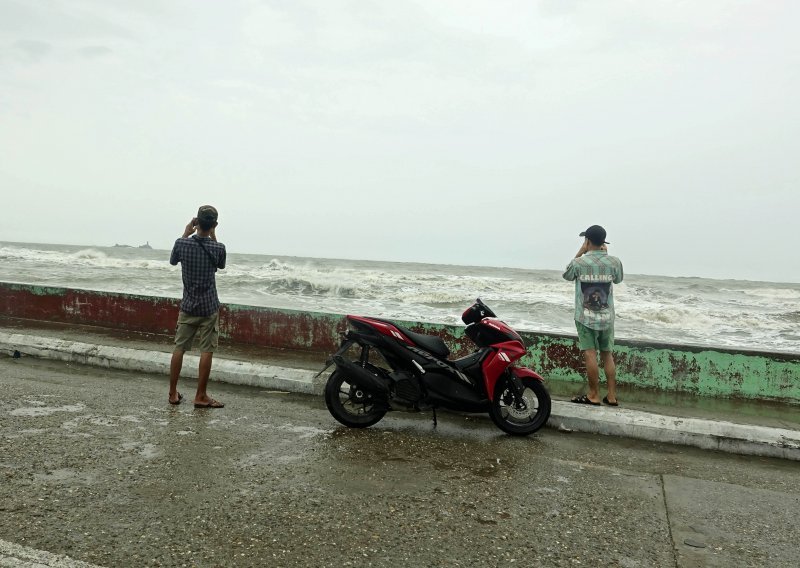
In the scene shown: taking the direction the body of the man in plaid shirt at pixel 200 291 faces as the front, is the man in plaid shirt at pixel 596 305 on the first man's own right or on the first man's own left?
on the first man's own right

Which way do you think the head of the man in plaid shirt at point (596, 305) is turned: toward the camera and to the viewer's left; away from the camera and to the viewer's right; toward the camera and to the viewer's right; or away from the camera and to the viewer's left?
away from the camera and to the viewer's left

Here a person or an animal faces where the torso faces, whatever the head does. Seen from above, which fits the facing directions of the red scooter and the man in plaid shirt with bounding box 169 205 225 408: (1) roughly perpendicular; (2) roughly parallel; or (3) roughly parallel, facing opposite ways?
roughly perpendicular

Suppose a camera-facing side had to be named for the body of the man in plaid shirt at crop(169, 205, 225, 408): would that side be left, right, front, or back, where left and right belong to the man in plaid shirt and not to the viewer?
back

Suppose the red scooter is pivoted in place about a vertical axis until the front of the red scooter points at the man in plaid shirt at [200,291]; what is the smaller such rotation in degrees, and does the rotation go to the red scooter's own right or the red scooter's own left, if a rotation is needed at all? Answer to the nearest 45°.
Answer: approximately 180°

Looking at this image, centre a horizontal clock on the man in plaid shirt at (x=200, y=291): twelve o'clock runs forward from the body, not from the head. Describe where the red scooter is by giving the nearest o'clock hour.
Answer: The red scooter is roughly at 4 o'clock from the man in plaid shirt.

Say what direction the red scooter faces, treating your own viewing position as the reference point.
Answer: facing to the right of the viewer

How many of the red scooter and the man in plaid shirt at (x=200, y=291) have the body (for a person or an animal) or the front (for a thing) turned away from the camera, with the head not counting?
1

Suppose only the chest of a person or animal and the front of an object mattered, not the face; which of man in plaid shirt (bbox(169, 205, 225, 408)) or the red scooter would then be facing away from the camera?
the man in plaid shirt
